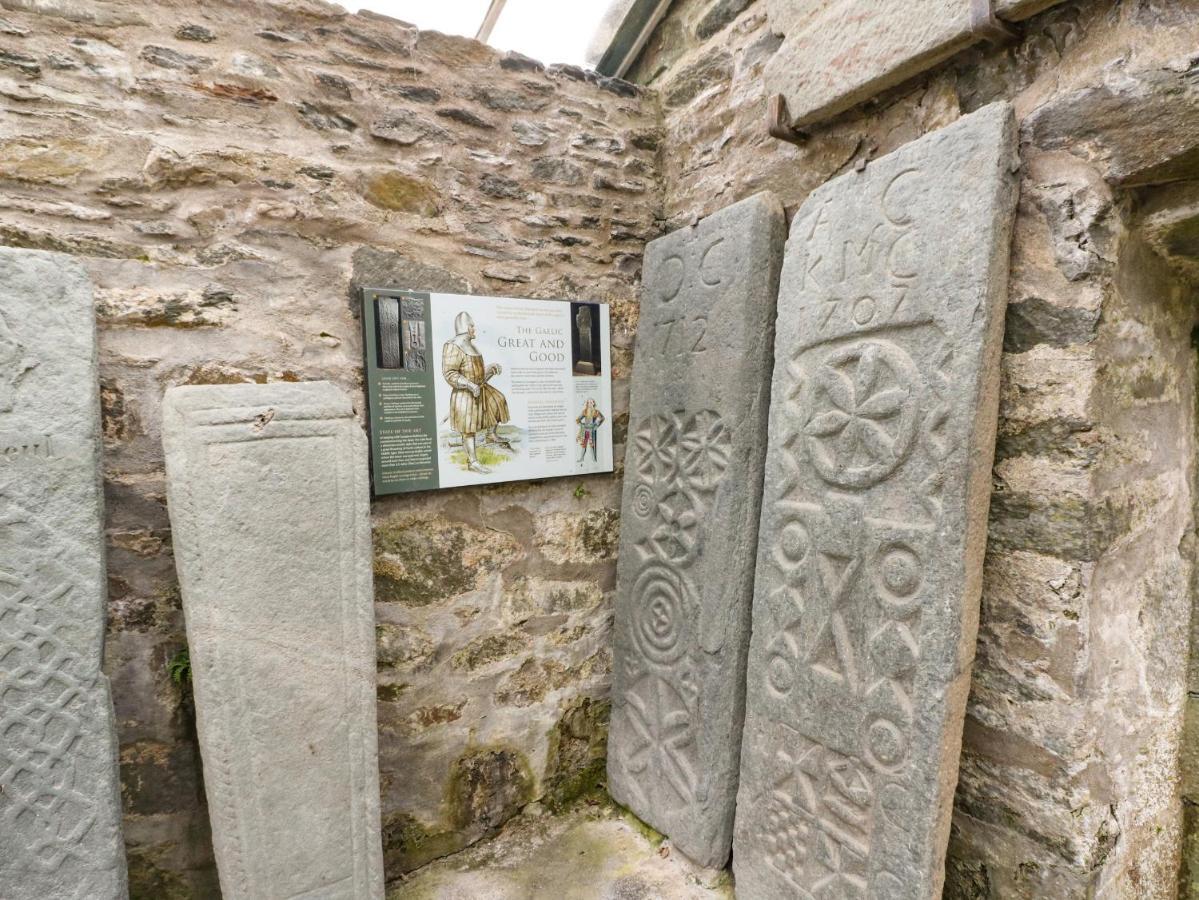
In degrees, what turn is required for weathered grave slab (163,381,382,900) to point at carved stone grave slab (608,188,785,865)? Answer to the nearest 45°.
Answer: approximately 90° to its left

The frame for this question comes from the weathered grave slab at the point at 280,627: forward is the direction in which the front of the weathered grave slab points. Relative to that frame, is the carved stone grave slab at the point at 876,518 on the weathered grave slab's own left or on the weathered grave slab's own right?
on the weathered grave slab's own left

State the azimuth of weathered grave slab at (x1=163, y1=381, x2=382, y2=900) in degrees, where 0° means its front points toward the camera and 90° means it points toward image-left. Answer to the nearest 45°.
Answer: approximately 0°

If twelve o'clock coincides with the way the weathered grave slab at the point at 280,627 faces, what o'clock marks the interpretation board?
The interpretation board is roughly at 8 o'clock from the weathered grave slab.
